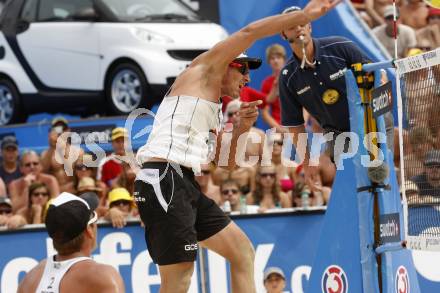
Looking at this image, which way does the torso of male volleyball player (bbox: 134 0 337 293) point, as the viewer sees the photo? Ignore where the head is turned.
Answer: to the viewer's right

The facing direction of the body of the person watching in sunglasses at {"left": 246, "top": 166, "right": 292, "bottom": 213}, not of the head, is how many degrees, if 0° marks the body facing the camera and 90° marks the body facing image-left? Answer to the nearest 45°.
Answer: approximately 0°

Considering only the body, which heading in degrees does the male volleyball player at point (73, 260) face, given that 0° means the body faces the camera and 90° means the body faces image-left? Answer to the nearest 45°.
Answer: approximately 225°

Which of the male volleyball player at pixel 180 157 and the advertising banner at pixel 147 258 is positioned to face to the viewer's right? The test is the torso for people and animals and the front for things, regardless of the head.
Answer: the male volleyball player

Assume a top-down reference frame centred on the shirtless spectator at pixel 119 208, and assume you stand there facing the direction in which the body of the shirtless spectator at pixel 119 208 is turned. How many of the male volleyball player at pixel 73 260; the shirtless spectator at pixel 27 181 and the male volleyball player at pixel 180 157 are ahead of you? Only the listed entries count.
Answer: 2

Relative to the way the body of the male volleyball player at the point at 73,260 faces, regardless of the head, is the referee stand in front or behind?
in front

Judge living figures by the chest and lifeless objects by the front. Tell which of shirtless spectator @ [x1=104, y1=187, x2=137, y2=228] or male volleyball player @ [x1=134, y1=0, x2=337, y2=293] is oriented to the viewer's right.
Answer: the male volleyball player

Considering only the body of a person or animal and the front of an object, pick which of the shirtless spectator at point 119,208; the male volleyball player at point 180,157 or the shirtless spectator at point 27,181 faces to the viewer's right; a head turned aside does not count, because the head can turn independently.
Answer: the male volleyball player

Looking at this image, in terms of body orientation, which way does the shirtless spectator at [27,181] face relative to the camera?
toward the camera

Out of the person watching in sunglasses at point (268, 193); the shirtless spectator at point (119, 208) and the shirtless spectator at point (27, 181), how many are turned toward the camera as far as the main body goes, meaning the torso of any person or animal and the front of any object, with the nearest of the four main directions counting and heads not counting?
3

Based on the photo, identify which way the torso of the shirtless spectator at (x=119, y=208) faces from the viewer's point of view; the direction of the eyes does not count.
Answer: toward the camera

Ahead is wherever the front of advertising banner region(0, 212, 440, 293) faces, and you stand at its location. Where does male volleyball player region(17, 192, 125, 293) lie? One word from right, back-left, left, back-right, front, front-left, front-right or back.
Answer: front

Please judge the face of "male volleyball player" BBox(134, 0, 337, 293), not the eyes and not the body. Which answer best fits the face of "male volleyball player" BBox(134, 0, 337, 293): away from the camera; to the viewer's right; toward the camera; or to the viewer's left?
to the viewer's right
